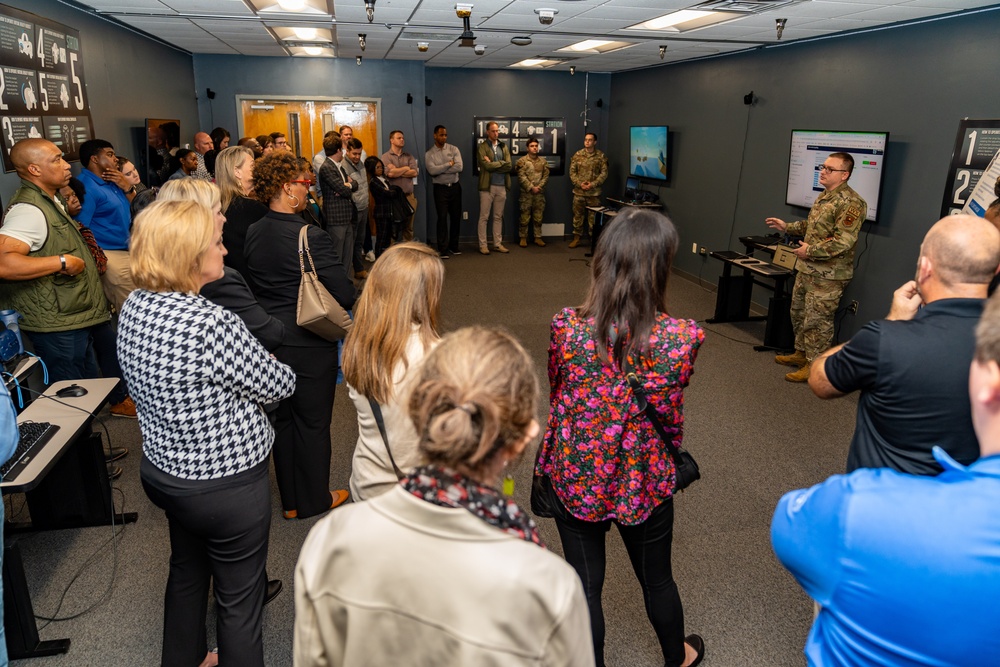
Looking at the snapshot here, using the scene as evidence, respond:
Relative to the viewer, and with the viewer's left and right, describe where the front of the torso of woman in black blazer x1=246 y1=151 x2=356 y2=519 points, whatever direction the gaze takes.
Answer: facing away from the viewer and to the right of the viewer

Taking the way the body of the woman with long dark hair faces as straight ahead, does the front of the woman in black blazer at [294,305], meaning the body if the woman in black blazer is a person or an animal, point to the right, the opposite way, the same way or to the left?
the same way

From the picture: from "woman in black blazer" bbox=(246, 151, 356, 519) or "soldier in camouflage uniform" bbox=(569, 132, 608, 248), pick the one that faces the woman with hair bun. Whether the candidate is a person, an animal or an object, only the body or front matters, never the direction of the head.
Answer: the soldier in camouflage uniform

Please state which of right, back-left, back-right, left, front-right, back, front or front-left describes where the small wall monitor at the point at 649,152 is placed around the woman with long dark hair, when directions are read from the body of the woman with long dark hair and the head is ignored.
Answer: front

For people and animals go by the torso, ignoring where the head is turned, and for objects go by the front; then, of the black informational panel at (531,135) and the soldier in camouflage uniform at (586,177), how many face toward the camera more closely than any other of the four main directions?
2

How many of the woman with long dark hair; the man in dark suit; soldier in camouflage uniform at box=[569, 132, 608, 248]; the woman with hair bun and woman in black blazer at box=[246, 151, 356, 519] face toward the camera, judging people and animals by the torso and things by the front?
1

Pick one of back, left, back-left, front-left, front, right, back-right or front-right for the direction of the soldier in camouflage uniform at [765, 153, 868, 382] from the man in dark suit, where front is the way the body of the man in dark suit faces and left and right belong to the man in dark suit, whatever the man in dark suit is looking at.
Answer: front-right

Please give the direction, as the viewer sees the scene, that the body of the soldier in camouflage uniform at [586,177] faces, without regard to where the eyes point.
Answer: toward the camera

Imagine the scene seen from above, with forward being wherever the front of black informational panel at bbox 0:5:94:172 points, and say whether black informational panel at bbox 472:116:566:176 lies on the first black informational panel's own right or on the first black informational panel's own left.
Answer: on the first black informational panel's own left

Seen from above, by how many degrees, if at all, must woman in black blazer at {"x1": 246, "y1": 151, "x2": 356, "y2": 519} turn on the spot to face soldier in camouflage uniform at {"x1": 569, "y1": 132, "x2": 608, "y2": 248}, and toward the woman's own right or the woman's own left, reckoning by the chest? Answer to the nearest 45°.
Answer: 0° — they already face them

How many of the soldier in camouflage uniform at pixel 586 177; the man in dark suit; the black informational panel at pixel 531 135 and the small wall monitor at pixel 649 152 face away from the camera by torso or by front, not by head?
0

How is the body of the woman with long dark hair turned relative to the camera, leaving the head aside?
away from the camera

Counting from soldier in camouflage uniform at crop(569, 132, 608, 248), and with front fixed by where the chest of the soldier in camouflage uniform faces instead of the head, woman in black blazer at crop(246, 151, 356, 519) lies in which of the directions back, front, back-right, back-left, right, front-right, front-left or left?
front

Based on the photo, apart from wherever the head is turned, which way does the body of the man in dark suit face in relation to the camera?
to the viewer's right

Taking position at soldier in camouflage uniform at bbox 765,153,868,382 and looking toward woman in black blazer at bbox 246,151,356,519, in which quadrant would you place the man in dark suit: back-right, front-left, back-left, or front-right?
front-right

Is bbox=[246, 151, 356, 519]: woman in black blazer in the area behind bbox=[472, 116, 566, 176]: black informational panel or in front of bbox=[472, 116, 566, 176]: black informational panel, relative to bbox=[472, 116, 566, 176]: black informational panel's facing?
in front

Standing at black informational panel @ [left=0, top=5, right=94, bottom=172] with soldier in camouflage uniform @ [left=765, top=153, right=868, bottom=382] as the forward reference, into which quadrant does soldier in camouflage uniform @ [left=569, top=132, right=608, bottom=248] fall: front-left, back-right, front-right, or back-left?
front-left

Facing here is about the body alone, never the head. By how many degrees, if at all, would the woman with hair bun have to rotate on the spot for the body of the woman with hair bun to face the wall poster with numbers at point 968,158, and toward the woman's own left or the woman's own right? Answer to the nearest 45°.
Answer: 0° — they already face it

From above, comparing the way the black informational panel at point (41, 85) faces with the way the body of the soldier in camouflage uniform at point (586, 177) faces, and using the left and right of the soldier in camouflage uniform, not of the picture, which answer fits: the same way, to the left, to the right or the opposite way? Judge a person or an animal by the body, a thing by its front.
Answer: to the left

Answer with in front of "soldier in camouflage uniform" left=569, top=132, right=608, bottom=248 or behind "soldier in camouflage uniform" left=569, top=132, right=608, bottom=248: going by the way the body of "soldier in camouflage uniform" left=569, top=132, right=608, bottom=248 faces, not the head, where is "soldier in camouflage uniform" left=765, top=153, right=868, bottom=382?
in front

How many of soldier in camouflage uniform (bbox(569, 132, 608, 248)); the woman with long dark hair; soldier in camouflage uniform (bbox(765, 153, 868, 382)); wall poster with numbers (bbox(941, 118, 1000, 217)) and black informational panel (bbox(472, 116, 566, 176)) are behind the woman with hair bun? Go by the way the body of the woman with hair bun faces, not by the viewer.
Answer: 0
